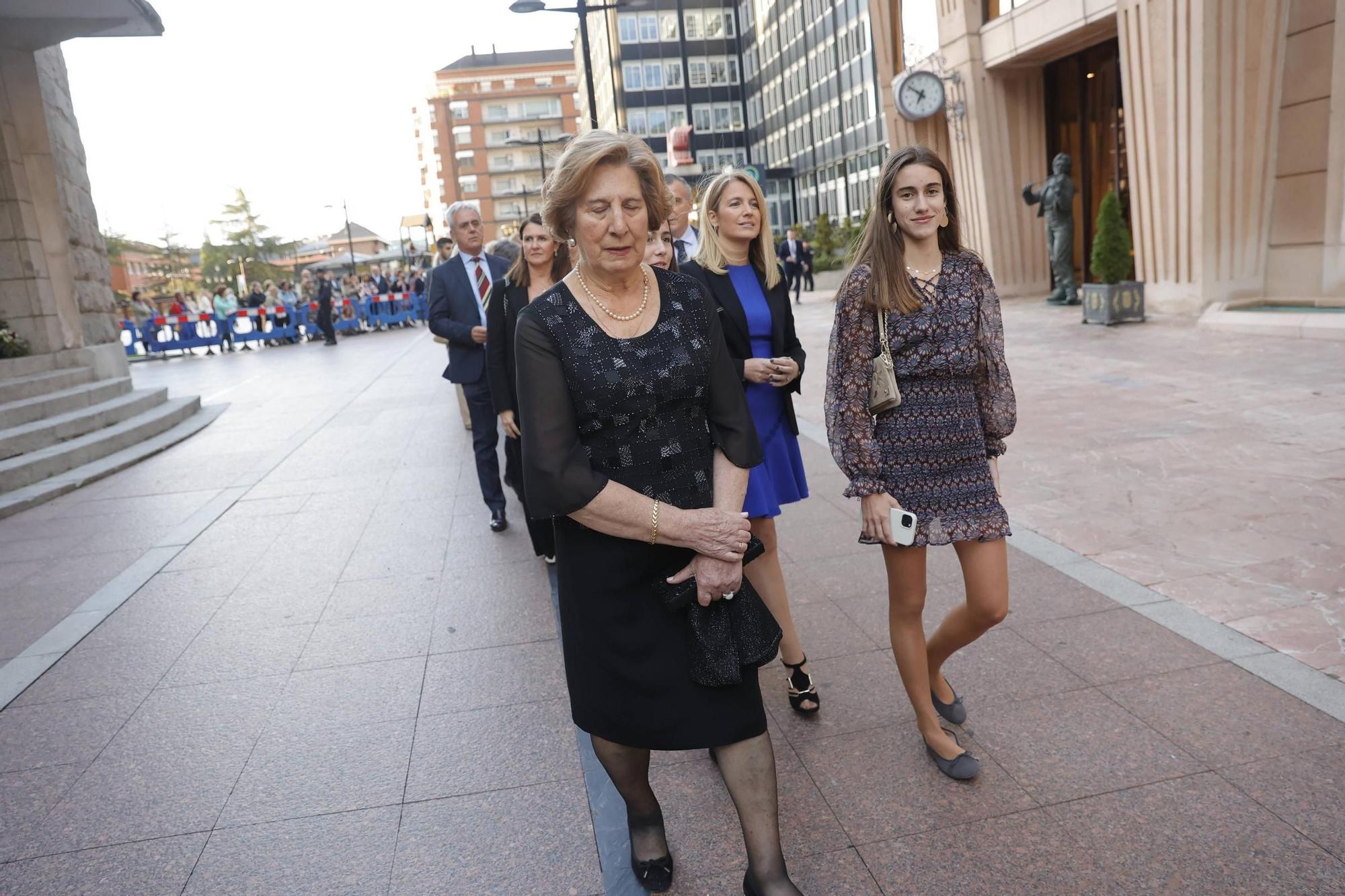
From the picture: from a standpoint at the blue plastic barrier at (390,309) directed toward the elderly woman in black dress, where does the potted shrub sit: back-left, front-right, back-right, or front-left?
front-left

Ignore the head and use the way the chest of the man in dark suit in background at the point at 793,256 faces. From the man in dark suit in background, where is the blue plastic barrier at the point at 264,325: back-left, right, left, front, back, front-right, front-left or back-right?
right

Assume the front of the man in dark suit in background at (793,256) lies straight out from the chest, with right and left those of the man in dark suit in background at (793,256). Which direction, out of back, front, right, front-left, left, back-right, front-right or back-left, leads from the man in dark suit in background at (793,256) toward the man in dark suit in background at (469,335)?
front

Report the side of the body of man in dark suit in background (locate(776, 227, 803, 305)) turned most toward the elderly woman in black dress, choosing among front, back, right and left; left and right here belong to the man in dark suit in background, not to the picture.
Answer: front

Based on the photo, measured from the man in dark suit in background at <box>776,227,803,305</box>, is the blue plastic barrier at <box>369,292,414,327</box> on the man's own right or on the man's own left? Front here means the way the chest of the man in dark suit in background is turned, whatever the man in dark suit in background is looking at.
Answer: on the man's own right

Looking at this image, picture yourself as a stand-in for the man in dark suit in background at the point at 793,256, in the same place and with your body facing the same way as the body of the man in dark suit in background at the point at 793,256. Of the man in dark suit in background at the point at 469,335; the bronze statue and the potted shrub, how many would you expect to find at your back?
0

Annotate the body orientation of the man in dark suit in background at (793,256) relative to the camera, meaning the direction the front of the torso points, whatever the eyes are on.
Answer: toward the camera

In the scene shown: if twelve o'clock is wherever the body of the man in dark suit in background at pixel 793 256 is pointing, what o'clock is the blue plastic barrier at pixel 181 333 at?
The blue plastic barrier is roughly at 3 o'clock from the man in dark suit in background.

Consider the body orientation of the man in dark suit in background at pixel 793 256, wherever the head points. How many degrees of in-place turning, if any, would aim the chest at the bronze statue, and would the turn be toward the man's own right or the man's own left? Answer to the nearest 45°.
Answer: approximately 45° to the man's own left

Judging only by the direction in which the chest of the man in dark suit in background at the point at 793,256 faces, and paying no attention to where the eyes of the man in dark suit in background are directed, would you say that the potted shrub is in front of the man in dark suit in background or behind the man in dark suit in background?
in front

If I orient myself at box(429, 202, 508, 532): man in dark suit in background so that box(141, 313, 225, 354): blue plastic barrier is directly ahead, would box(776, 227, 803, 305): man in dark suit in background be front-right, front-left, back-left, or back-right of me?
front-right

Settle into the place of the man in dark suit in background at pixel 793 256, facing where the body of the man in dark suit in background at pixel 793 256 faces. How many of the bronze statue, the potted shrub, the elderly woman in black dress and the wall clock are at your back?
0

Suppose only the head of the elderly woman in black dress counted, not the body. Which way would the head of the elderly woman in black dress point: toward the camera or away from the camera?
toward the camera
